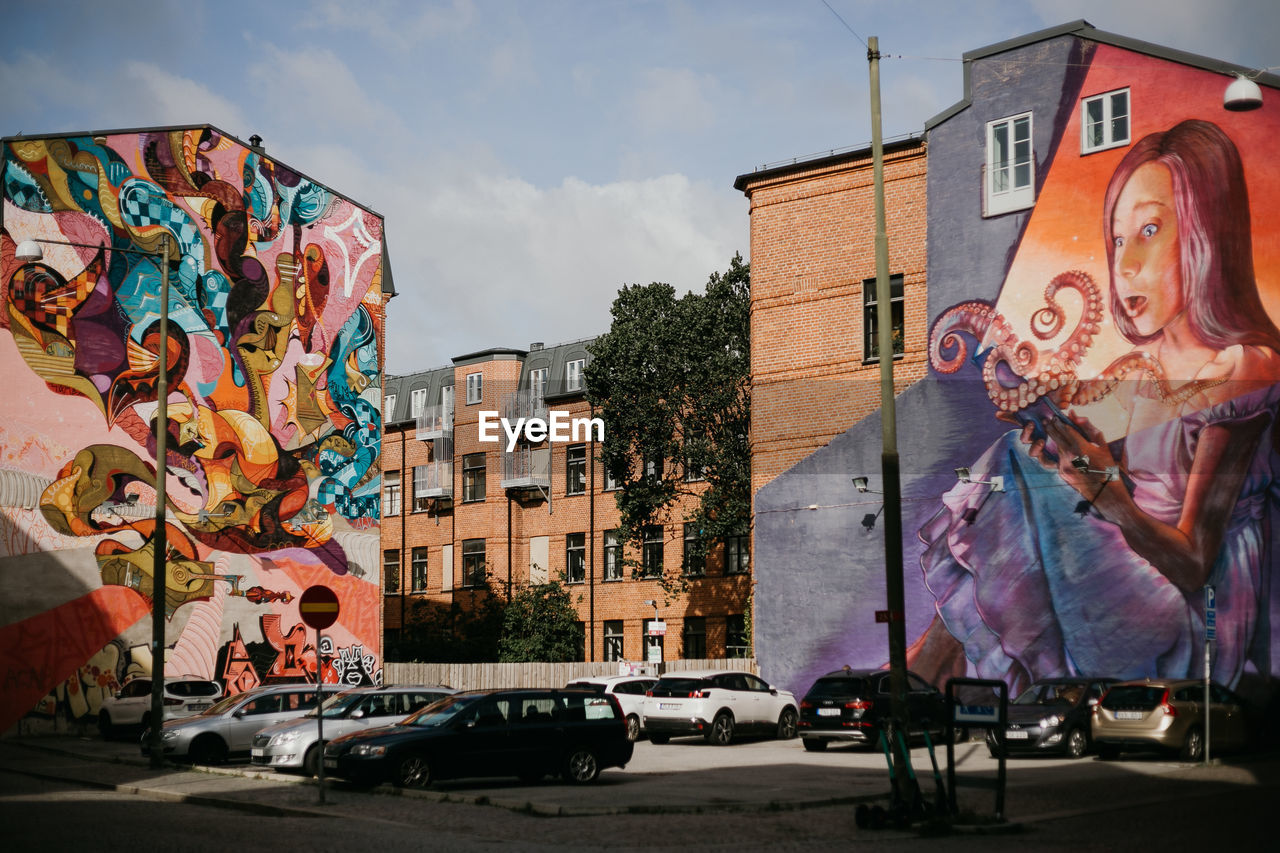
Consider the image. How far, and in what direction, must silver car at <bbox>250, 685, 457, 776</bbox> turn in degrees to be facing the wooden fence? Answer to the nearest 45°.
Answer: approximately 135° to its right

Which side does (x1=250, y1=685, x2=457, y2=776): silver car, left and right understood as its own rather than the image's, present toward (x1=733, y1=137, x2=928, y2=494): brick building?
back

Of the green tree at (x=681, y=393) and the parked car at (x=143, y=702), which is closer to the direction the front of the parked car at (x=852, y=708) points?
the green tree

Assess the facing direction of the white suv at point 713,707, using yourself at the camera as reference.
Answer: facing away from the viewer and to the right of the viewer

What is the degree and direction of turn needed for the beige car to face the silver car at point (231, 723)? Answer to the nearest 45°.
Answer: approximately 135° to its left

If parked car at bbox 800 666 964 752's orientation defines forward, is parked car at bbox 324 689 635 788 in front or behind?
behind

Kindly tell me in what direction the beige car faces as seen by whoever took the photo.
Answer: facing away from the viewer and to the right of the viewer

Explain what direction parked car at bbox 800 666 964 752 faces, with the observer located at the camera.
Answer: facing away from the viewer and to the right of the viewer
